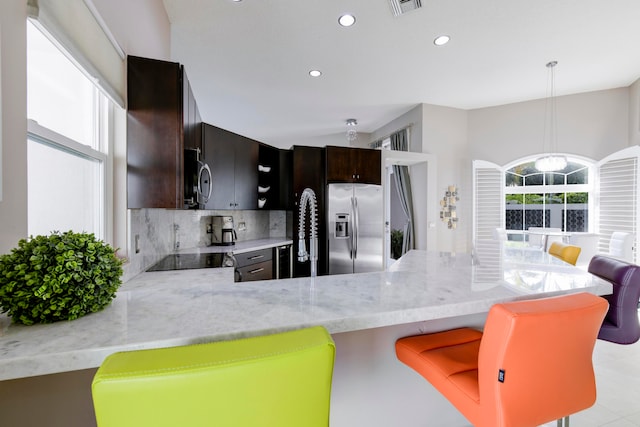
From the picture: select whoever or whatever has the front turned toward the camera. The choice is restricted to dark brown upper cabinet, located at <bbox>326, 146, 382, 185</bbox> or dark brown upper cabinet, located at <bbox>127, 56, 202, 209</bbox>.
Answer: dark brown upper cabinet, located at <bbox>326, 146, 382, 185</bbox>

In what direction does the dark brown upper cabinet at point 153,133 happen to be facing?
to the viewer's right

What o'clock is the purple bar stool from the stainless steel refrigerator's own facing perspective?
The purple bar stool is roughly at 11 o'clock from the stainless steel refrigerator.

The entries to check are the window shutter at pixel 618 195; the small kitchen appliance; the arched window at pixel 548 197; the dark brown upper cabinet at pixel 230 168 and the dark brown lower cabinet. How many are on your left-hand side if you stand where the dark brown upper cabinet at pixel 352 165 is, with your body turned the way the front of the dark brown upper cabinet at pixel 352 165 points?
2

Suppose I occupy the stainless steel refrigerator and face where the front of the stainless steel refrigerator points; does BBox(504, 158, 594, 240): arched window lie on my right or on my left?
on my left

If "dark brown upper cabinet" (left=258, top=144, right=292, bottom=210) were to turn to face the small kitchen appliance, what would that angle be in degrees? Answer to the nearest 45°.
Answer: approximately 90° to its right

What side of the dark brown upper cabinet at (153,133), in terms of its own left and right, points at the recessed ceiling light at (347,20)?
front

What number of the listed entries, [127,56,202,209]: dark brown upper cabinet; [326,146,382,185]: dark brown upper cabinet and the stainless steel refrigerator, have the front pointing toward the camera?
2

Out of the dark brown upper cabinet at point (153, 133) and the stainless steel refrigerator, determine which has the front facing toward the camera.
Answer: the stainless steel refrigerator

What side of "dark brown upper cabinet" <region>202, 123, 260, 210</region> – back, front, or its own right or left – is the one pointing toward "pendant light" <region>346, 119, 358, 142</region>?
left

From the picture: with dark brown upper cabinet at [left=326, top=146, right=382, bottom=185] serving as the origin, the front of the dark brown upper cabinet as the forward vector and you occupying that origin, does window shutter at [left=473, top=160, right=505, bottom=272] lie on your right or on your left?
on your left

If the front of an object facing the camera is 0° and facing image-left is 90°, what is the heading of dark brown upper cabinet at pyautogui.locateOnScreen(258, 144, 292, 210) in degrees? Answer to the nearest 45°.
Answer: approximately 315°

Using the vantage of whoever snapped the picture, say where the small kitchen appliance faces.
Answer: facing the viewer and to the right of the viewer

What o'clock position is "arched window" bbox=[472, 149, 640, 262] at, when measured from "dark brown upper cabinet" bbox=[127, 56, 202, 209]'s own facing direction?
The arched window is roughly at 12 o'clock from the dark brown upper cabinet.

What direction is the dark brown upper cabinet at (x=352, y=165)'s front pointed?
toward the camera

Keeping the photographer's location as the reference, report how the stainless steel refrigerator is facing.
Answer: facing the viewer

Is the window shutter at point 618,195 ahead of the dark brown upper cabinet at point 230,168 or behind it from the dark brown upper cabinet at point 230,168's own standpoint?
ahead
